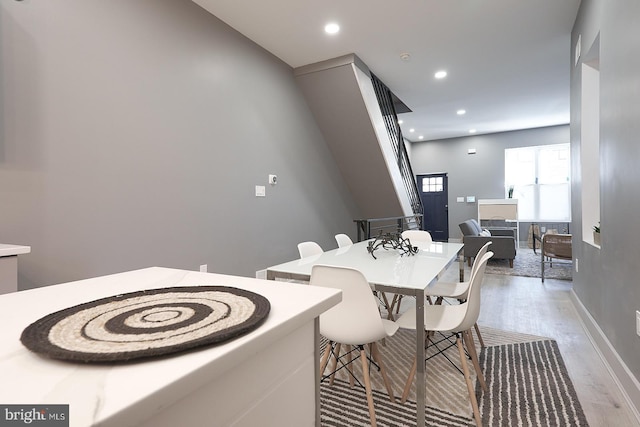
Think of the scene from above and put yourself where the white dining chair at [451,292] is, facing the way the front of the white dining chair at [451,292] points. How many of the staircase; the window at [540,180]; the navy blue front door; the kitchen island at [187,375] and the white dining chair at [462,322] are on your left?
2

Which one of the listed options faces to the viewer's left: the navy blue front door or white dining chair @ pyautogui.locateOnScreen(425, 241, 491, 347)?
the white dining chair

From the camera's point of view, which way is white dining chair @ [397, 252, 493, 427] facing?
to the viewer's left

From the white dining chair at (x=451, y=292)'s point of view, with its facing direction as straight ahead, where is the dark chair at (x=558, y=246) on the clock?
The dark chair is roughly at 4 o'clock from the white dining chair.

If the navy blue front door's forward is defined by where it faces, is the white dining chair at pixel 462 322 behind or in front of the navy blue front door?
in front

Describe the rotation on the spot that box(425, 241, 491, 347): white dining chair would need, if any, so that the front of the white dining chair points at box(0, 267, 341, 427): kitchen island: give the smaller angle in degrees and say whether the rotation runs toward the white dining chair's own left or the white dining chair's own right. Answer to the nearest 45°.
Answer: approximately 90° to the white dining chair's own left

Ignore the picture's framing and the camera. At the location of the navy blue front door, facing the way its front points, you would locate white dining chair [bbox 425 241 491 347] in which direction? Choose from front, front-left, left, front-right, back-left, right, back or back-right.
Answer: front

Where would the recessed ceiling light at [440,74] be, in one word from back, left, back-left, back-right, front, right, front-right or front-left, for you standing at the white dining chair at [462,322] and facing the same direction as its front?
right

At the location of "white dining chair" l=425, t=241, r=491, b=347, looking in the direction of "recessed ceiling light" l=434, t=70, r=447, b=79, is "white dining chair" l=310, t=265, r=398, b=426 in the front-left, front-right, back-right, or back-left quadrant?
back-left

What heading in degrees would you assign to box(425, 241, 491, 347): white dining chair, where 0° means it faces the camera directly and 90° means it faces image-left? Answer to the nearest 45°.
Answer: approximately 90°

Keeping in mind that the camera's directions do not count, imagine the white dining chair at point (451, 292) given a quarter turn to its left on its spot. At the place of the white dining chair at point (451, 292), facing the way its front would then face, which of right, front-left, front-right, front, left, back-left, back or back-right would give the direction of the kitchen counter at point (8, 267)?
front-right

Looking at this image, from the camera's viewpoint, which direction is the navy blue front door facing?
toward the camera

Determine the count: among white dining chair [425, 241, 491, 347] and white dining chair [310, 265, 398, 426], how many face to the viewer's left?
1

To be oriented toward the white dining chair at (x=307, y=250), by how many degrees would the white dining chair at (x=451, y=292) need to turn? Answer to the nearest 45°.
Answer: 0° — it already faces it

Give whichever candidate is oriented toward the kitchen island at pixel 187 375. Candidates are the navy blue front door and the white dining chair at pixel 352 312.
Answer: the navy blue front door

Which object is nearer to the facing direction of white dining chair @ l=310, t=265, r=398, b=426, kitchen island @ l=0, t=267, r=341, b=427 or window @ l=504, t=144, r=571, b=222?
the window

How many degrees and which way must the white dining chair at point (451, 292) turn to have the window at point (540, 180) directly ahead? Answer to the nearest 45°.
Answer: approximately 90° to its right
